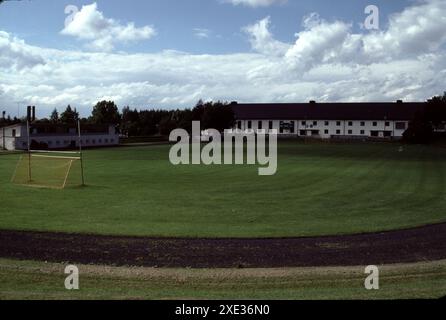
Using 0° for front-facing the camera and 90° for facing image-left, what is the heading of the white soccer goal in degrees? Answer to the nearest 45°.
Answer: approximately 225°
